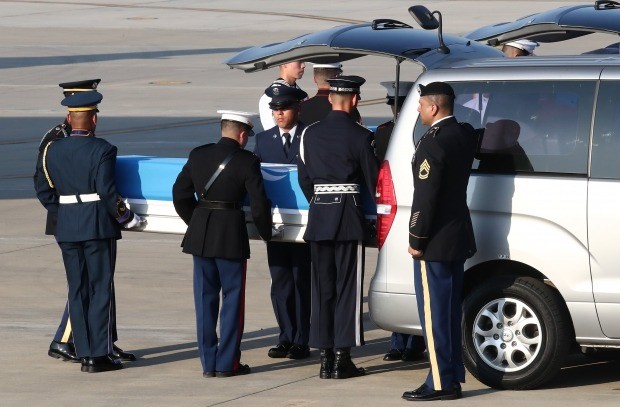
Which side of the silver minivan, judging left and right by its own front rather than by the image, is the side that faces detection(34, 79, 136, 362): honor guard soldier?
back

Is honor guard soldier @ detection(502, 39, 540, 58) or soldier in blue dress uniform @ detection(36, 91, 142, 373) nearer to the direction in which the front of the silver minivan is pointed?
the honor guard soldier

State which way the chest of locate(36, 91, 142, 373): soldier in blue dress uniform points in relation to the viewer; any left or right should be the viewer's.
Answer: facing away from the viewer and to the right of the viewer

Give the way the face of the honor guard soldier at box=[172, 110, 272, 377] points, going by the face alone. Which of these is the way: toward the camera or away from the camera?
away from the camera

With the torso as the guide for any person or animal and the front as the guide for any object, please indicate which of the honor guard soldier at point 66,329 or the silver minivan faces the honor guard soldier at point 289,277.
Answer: the honor guard soldier at point 66,329

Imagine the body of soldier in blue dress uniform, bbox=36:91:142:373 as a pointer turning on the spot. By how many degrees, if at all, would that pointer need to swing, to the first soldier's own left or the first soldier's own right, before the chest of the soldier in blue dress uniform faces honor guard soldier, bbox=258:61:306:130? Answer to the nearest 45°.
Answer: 0° — they already face them

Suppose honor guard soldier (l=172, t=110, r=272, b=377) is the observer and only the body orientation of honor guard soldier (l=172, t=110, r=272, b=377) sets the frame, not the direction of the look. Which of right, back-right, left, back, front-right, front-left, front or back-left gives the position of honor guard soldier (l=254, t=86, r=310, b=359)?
front

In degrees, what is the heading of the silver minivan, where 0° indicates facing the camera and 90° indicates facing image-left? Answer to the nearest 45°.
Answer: approximately 270°

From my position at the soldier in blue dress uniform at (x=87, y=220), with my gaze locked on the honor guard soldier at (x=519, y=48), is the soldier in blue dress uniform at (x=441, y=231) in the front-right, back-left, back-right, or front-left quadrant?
front-right
